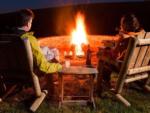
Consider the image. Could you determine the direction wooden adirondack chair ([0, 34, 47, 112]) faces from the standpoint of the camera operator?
facing away from the viewer and to the right of the viewer

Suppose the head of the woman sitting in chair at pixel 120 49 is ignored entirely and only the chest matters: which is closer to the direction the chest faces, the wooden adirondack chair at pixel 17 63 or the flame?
the flame

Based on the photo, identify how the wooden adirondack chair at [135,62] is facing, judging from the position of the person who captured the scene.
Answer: facing away from the viewer and to the left of the viewer

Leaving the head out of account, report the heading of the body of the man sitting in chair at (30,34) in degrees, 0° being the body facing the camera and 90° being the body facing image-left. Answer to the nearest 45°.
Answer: approximately 225°

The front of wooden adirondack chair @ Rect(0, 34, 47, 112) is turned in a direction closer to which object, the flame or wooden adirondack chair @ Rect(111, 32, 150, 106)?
the flame

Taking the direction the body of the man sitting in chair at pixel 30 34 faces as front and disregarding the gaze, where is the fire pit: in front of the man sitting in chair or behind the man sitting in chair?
in front

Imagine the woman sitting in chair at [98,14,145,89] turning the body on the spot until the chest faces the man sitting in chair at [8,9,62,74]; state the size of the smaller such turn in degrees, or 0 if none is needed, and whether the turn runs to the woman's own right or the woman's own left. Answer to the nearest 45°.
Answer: approximately 90° to the woman's own left

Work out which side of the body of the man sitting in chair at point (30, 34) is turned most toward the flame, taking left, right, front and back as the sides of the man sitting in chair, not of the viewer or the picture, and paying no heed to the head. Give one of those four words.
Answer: front

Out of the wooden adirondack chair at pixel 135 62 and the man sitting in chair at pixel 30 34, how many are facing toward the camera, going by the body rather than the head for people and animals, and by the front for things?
0

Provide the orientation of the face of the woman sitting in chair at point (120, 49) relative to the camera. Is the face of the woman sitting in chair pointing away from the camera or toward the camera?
away from the camera
